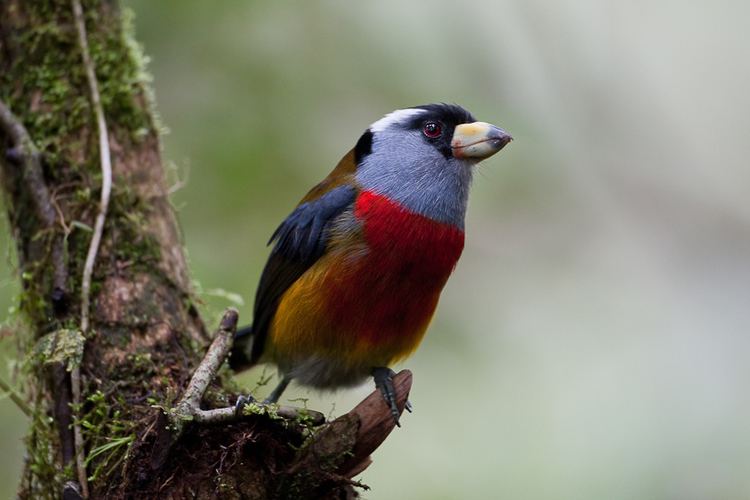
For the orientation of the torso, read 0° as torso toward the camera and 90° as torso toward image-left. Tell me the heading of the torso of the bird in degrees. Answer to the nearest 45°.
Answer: approximately 315°

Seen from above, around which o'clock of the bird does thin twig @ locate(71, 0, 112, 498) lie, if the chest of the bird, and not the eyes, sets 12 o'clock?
The thin twig is roughly at 4 o'clock from the bird.

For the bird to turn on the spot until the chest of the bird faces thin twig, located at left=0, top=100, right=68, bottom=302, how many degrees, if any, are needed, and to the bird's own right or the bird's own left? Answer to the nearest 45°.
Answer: approximately 135° to the bird's own right
